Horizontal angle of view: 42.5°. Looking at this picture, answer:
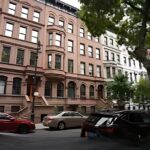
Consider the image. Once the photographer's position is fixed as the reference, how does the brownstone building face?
facing the viewer and to the right of the viewer

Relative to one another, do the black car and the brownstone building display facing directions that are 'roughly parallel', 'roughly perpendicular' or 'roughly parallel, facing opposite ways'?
roughly perpendicular

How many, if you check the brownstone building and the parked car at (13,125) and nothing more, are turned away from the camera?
0

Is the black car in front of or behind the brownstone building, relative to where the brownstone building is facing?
in front

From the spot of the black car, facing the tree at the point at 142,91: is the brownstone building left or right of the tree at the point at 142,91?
left
